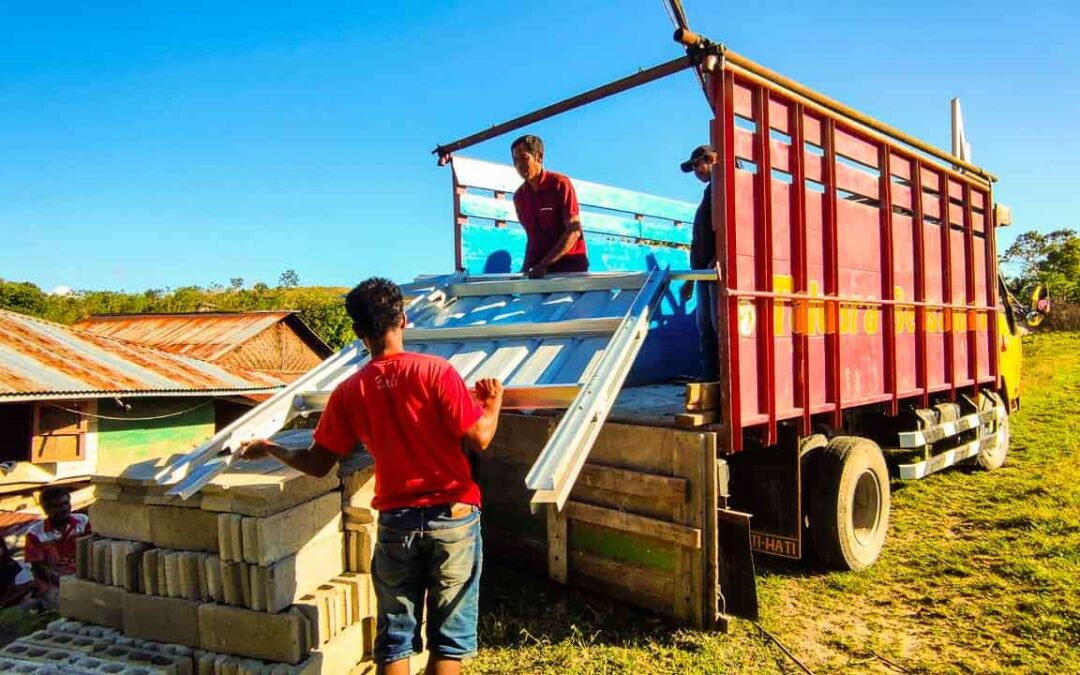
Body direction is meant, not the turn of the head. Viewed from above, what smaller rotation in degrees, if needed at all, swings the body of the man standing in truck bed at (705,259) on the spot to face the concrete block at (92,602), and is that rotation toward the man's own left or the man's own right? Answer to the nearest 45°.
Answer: approximately 45° to the man's own left

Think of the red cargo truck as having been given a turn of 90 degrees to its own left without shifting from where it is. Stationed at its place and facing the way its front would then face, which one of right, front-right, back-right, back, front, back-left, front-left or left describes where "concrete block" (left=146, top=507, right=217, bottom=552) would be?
left

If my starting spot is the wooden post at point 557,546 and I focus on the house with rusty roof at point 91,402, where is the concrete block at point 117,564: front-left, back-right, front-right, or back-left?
front-left

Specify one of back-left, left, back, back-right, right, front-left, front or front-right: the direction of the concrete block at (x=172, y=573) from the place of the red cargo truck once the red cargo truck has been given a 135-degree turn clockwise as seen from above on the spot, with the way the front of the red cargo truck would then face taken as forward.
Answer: front-right

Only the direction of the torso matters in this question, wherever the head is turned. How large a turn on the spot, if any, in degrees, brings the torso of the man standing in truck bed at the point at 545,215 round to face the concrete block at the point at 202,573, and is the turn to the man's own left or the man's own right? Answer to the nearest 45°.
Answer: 0° — they already face it

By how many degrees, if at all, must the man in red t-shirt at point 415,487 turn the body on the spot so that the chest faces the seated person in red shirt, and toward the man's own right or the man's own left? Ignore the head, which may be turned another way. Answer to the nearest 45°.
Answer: approximately 45° to the man's own left

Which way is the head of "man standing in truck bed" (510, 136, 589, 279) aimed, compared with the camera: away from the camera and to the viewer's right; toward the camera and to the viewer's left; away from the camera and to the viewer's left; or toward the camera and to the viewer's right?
toward the camera and to the viewer's left

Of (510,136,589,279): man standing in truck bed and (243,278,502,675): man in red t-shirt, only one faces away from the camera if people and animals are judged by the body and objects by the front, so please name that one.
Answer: the man in red t-shirt

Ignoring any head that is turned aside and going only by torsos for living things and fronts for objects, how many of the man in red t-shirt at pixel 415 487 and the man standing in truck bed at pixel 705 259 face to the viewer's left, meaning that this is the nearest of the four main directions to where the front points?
1

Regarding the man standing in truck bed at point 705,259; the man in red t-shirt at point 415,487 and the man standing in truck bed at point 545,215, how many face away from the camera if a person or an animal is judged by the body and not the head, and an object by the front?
1

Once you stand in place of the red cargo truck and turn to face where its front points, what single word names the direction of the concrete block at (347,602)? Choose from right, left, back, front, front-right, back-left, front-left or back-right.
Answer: back

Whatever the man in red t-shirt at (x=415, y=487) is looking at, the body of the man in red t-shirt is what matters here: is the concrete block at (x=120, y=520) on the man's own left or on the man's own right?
on the man's own left

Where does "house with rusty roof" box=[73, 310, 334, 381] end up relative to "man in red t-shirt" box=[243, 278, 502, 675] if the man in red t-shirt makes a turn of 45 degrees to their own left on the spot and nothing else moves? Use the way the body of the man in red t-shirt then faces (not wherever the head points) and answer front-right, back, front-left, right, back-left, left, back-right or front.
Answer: front-right

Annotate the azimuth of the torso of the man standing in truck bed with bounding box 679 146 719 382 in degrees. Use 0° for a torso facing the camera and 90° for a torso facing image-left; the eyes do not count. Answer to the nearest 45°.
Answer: approximately 90°

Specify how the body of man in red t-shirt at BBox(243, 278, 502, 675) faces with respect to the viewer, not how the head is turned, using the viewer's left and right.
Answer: facing away from the viewer

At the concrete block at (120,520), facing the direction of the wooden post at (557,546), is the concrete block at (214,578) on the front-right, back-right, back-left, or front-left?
front-right

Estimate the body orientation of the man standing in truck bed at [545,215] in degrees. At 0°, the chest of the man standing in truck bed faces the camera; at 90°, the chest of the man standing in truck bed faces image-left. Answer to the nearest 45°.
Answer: approximately 45°

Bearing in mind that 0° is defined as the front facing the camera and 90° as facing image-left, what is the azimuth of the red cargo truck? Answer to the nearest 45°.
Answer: approximately 225°

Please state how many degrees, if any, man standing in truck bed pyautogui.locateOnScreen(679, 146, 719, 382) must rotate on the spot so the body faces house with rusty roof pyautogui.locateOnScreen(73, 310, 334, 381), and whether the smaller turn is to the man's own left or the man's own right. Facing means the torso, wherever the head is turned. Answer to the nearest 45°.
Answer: approximately 45° to the man's own right
